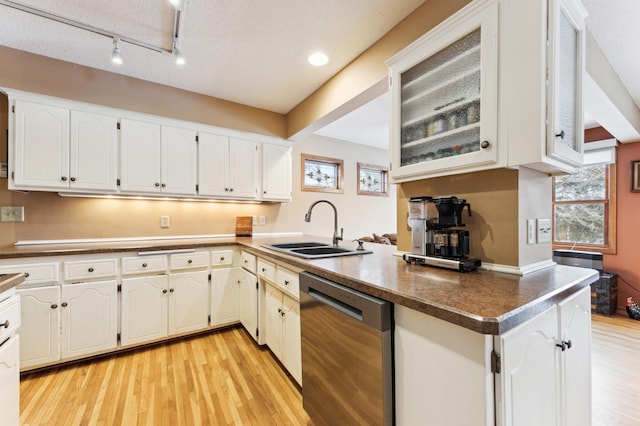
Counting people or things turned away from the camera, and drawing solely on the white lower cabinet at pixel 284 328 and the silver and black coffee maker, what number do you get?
0

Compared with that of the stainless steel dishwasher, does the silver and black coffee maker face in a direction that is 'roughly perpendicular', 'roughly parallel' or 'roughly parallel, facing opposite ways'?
roughly parallel

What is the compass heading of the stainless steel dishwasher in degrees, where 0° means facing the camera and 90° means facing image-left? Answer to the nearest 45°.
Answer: approximately 45°

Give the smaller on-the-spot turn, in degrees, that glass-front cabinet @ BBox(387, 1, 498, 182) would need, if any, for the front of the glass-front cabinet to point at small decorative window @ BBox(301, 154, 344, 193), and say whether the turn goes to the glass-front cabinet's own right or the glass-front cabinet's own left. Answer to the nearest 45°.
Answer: approximately 90° to the glass-front cabinet's own right

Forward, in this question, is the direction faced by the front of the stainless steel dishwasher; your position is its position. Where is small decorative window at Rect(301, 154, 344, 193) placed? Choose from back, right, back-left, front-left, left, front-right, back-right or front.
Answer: back-right

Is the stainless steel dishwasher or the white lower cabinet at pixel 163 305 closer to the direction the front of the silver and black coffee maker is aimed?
the stainless steel dishwasher

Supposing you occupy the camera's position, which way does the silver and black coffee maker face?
facing the viewer and to the left of the viewer

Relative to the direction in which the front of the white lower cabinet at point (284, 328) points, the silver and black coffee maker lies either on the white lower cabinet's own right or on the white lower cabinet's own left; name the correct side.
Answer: on the white lower cabinet's own left

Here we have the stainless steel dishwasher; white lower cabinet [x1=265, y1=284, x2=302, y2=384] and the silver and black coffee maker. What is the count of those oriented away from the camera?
0
